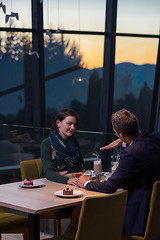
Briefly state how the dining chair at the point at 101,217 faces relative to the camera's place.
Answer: facing away from the viewer and to the left of the viewer

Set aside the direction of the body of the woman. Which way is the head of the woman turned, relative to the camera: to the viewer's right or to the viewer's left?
to the viewer's right

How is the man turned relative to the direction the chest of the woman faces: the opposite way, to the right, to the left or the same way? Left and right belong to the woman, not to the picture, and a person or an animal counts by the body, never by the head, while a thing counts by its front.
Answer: the opposite way

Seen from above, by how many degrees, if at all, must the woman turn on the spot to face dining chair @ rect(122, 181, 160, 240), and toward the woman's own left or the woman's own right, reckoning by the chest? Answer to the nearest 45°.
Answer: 0° — they already face it

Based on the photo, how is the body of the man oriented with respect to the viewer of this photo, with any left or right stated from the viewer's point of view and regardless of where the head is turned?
facing away from the viewer and to the left of the viewer

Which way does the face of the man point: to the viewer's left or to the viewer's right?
to the viewer's left

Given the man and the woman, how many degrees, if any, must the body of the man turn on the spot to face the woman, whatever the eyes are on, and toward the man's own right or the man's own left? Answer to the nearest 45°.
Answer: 0° — they already face them

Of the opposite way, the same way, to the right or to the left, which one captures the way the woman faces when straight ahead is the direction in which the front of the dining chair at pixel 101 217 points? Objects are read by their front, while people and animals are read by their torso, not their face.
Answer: the opposite way

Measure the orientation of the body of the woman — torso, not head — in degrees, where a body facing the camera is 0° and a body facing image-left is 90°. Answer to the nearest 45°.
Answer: approximately 315°
